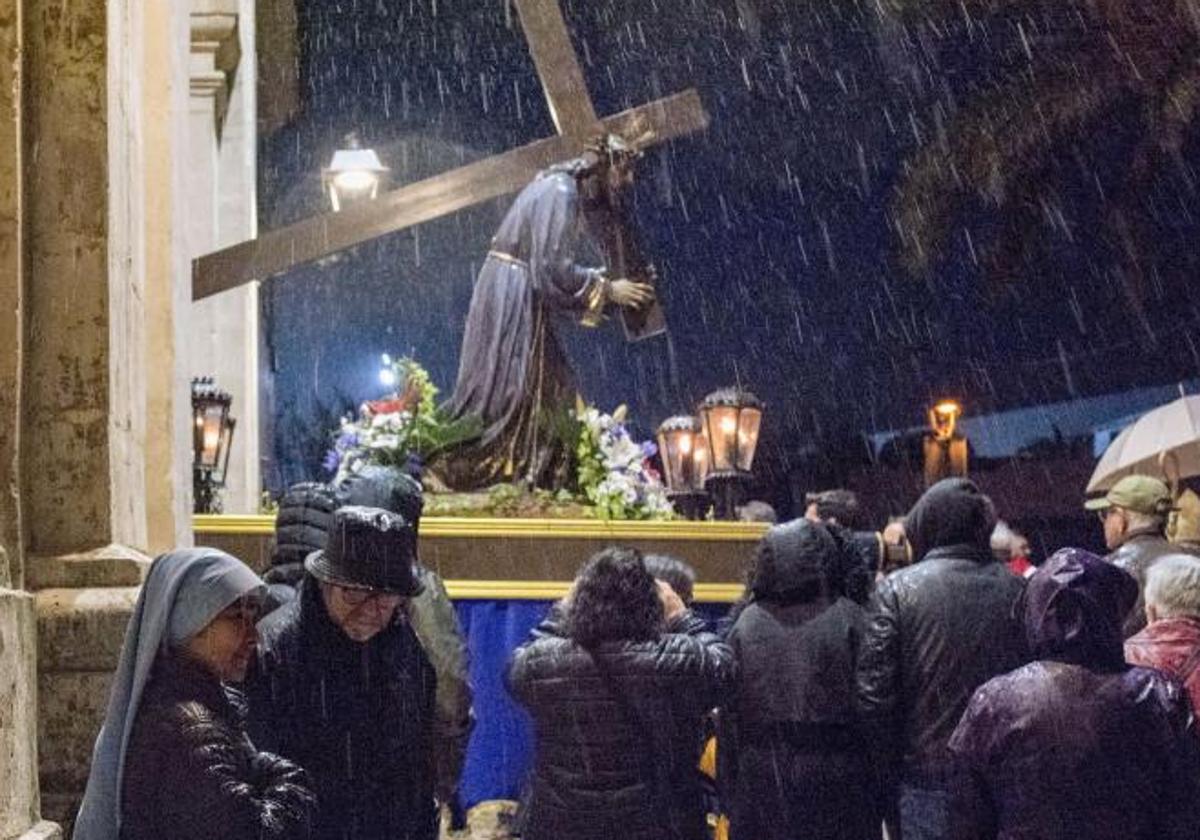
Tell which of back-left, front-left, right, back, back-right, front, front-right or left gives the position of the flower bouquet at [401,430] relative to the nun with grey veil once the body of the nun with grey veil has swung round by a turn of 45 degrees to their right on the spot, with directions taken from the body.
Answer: back-left

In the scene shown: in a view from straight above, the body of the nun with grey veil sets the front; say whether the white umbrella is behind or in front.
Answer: in front

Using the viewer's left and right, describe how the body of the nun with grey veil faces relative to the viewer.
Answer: facing to the right of the viewer

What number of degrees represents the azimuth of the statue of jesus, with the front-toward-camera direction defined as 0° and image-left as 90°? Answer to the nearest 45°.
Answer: approximately 270°

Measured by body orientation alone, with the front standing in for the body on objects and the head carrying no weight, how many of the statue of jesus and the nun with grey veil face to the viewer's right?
2

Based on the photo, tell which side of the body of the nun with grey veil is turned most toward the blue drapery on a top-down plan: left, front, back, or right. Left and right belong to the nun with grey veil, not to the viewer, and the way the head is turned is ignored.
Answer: left

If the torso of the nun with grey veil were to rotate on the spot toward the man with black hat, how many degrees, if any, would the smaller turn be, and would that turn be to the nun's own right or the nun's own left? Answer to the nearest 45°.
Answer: approximately 45° to the nun's own left

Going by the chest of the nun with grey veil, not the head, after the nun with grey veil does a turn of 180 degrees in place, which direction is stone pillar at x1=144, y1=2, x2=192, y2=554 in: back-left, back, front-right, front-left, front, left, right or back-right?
right

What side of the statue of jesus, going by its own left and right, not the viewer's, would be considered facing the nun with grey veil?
right

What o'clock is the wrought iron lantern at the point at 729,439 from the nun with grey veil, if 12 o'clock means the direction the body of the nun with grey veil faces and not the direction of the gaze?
The wrought iron lantern is roughly at 10 o'clock from the nun with grey veil.

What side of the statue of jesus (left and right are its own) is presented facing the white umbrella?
front

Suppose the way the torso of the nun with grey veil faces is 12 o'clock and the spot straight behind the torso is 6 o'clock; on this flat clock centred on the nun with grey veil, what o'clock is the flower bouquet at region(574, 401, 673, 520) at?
The flower bouquet is roughly at 10 o'clock from the nun with grey veil.
